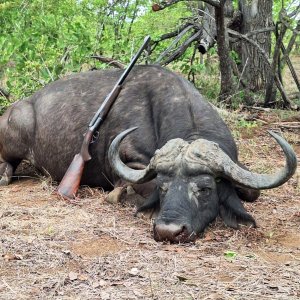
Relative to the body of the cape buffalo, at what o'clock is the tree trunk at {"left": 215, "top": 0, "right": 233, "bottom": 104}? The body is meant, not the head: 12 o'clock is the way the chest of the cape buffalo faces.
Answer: The tree trunk is roughly at 8 o'clock from the cape buffalo.

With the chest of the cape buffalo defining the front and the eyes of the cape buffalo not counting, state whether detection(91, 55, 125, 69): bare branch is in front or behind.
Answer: behind

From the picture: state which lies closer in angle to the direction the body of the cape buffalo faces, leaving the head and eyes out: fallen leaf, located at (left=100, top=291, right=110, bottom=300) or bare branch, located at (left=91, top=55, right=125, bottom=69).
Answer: the fallen leaf

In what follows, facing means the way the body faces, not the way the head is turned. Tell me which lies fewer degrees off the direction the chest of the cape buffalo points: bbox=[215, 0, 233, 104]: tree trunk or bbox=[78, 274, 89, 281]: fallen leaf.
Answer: the fallen leaf

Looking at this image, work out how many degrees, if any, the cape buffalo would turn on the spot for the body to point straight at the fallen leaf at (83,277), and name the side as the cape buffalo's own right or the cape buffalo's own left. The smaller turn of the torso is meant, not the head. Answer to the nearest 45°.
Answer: approximately 45° to the cape buffalo's own right

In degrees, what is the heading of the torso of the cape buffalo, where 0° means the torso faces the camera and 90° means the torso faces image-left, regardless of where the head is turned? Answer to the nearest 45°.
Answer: approximately 315°

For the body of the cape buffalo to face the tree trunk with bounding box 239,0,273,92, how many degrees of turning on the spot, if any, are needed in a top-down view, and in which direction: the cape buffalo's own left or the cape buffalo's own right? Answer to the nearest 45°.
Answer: approximately 135° to the cape buffalo's own left
